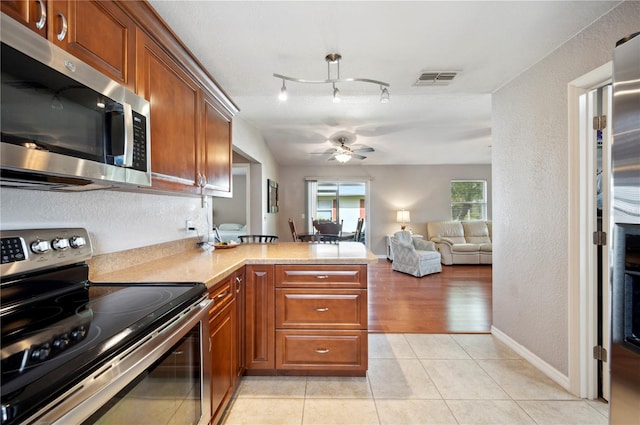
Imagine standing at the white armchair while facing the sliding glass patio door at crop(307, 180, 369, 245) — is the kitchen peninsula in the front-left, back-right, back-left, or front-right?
back-left

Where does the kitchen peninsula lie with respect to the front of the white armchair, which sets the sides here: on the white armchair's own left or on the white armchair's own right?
on the white armchair's own right

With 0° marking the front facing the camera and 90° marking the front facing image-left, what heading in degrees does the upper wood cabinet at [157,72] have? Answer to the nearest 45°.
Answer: approximately 315°

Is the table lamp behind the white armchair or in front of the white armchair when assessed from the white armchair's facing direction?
behind

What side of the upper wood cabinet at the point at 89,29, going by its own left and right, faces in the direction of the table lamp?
left
